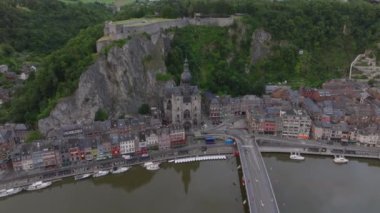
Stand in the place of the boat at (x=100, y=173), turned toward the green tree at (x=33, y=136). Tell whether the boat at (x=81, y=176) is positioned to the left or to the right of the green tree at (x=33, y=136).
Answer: left

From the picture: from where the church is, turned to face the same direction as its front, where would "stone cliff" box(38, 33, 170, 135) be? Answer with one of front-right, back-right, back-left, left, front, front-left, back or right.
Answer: right

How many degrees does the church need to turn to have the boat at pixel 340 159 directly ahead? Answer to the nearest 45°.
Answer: approximately 45° to its left

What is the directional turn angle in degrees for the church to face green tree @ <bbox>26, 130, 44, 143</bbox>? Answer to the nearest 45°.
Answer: approximately 90° to its right

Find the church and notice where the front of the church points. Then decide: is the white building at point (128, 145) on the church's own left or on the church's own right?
on the church's own right

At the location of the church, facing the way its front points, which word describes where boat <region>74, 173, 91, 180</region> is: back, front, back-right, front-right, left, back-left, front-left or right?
front-right

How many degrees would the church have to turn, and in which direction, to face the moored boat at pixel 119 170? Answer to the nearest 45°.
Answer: approximately 45° to its right

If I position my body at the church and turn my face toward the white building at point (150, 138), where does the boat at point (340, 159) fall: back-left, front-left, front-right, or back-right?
back-left

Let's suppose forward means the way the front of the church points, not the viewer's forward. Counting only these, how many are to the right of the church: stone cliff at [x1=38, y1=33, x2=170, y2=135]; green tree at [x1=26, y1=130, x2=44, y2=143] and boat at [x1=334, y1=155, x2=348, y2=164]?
2

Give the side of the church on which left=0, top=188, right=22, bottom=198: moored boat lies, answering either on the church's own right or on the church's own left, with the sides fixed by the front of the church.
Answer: on the church's own right

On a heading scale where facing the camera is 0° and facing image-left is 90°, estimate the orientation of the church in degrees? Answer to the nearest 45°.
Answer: approximately 0°

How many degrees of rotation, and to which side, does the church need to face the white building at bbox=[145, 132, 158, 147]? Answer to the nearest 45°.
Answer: approximately 45° to its right

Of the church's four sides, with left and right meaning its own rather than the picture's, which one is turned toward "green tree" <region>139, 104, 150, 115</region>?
right
